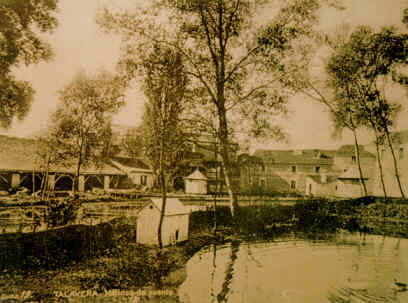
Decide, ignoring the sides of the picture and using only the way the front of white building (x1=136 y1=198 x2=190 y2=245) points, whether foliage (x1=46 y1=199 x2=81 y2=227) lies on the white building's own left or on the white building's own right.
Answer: on the white building's own right

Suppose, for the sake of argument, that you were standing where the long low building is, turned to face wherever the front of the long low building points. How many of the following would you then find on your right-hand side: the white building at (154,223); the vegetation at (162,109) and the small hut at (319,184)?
0

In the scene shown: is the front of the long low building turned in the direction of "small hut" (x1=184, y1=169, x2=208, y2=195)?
no

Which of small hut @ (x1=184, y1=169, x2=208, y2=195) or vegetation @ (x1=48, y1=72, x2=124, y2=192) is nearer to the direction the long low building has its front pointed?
the vegetation

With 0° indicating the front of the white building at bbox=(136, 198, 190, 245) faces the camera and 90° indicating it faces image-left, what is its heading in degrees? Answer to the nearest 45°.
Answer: approximately 315°

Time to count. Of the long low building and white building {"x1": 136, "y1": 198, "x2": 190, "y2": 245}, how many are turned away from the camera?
0

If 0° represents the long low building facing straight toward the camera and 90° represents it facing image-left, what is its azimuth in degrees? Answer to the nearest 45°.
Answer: approximately 0°

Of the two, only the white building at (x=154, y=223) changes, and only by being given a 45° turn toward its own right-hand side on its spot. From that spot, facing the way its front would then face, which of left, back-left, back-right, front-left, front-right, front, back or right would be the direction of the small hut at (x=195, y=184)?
back
